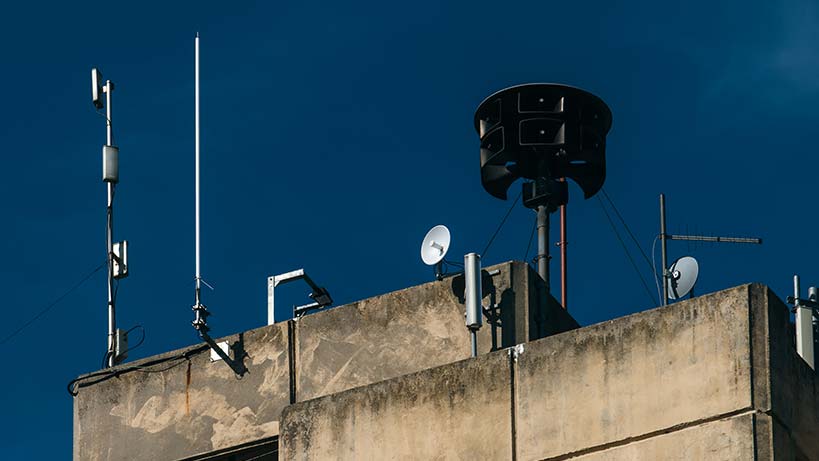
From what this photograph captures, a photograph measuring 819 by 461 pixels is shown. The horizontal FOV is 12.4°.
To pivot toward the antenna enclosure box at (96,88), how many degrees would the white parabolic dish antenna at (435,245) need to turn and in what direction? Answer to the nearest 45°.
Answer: approximately 90° to its right

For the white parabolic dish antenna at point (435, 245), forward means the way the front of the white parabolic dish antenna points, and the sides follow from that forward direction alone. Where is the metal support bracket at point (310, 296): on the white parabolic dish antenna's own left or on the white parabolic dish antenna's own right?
on the white parabolic dish antenna's own right

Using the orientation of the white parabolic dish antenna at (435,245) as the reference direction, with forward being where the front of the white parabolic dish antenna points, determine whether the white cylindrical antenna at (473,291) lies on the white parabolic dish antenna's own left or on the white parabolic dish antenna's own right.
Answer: on the white parabolic dish antenna's own left

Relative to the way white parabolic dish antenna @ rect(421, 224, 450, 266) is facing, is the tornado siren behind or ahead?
behind

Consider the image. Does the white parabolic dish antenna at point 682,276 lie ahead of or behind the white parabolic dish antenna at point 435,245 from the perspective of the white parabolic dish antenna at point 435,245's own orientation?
behind

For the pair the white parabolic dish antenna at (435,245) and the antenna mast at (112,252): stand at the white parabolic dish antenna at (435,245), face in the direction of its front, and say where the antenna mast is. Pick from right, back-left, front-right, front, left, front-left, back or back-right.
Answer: right
